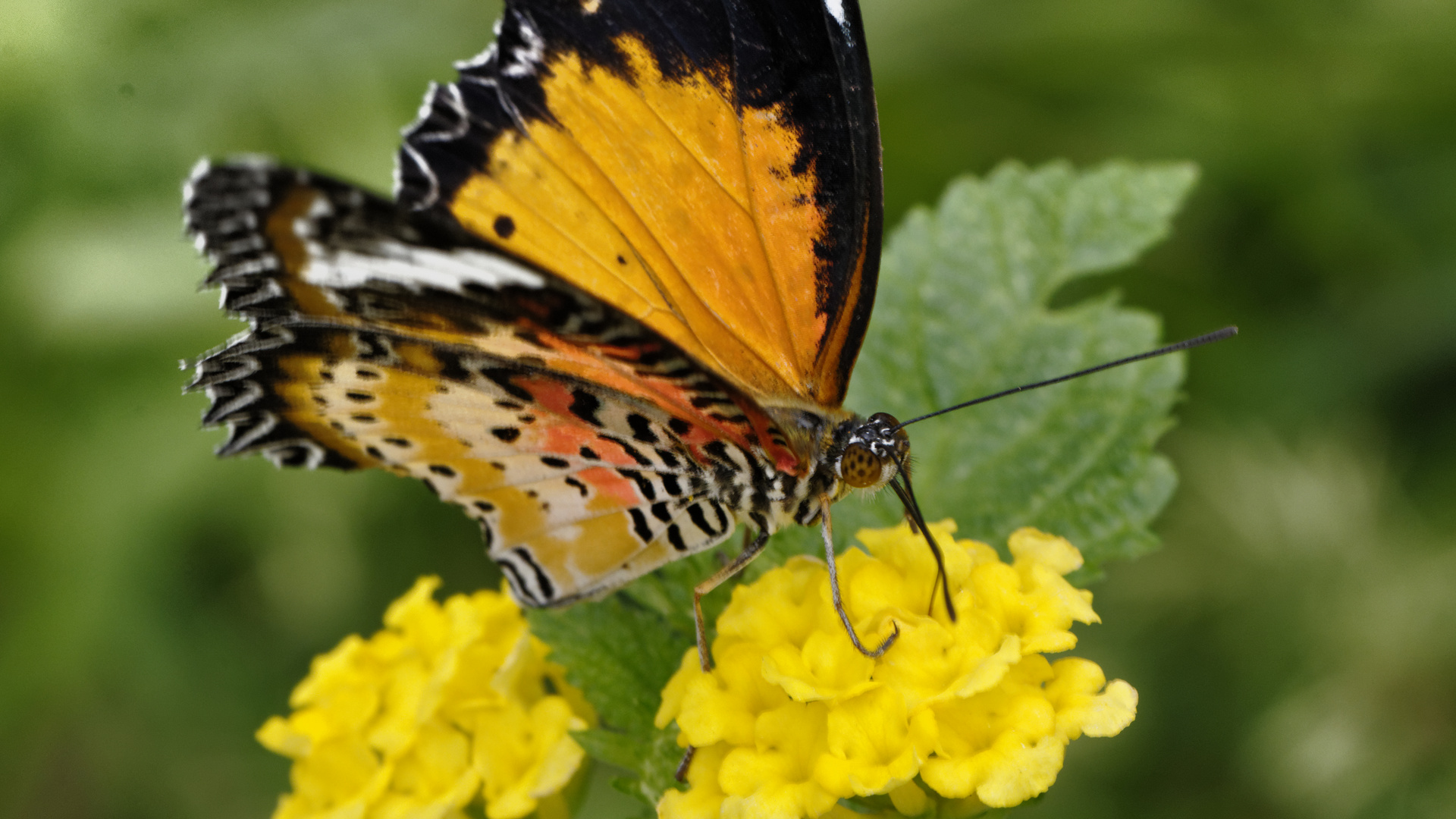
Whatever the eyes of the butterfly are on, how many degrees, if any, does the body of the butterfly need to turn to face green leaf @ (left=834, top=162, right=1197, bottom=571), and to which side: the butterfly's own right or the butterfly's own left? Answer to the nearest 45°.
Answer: approximately 45° to the butterfly's own left

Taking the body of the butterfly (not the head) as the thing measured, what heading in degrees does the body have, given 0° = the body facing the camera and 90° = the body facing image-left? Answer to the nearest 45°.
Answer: approximately 270°
